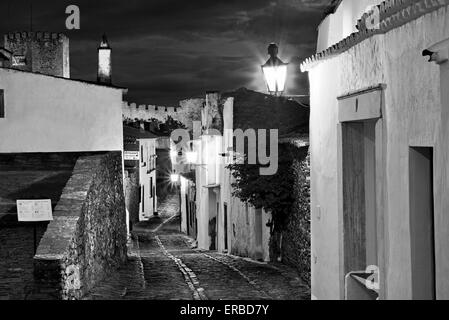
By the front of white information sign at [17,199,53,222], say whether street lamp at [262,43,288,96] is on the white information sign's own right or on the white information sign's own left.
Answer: on the white information sign's own left

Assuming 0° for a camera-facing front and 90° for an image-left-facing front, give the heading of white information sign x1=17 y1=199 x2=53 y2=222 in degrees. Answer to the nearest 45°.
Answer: approximately 0°

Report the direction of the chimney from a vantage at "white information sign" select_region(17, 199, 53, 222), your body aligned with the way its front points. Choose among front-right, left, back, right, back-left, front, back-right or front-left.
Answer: back

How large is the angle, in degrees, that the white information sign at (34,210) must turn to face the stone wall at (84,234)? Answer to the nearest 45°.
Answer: approximately 90° to its left
